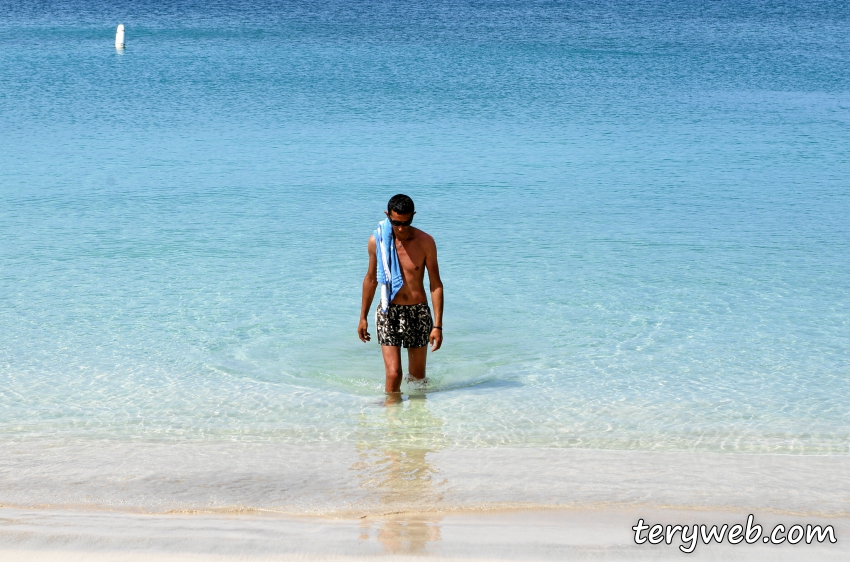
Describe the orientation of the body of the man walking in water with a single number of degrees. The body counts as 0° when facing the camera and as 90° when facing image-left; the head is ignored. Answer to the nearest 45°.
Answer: approximately 0°

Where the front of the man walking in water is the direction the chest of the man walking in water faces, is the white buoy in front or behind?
behind
